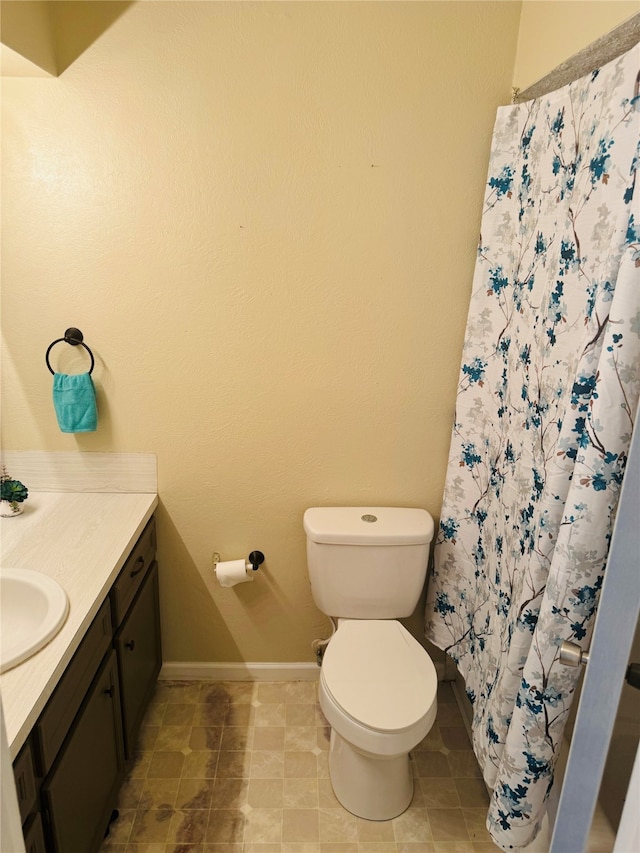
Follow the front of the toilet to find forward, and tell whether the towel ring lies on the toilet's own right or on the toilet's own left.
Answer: on the toilet's own right

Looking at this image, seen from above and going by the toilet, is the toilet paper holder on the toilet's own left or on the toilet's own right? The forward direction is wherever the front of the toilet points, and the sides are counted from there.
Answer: on the toilet's own right

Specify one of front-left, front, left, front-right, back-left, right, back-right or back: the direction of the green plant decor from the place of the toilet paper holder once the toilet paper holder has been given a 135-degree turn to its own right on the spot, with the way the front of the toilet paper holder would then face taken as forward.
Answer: front-left

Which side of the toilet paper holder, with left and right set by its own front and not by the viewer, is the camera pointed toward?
front

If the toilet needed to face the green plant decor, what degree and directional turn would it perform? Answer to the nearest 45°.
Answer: approximately 90° to its right

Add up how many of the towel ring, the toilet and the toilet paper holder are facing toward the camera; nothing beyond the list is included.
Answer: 3

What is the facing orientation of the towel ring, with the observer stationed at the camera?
facing the viewer
